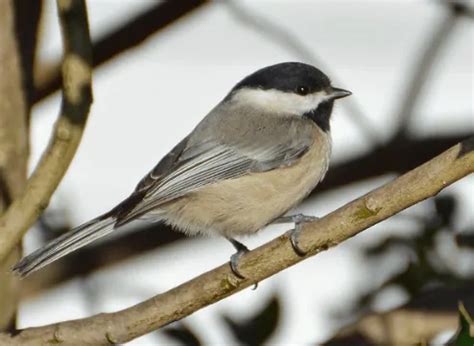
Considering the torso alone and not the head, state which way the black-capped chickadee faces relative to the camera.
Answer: to the viewer's right

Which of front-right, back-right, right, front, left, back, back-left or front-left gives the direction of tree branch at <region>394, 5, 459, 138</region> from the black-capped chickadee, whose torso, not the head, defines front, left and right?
front

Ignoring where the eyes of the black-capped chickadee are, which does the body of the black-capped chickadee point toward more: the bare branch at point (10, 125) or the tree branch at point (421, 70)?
the tree branch
